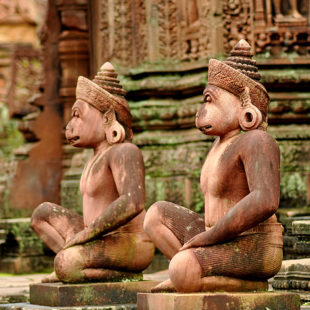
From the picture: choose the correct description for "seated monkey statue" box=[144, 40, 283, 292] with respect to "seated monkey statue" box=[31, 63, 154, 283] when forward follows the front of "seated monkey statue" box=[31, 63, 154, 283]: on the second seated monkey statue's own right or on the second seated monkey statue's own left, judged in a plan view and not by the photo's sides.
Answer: on the second seated monkey statue's own left

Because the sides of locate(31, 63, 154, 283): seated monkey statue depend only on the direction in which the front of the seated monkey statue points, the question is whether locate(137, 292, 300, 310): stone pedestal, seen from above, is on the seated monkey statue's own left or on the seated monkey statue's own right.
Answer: on the seated monkey statue's own left

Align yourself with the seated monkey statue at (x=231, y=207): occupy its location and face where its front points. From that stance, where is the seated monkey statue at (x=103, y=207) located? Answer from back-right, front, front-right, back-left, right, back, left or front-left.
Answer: front-right

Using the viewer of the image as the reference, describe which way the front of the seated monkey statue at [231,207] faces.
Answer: facing to the left of the viewer

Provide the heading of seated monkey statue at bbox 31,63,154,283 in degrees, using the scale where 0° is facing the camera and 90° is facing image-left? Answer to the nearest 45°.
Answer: approximately 90°

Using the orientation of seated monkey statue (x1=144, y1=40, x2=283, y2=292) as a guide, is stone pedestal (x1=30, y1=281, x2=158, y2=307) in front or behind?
in front

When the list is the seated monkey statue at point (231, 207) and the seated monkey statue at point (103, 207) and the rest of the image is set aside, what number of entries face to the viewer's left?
2
